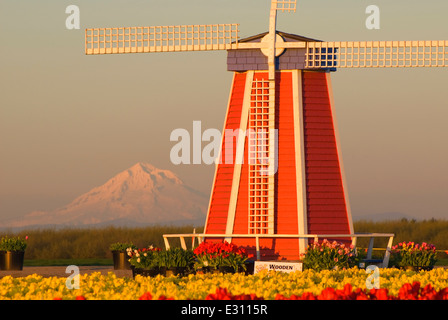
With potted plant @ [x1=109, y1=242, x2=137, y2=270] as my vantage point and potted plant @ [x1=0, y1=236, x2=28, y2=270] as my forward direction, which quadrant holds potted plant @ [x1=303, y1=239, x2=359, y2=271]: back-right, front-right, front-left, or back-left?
back-left

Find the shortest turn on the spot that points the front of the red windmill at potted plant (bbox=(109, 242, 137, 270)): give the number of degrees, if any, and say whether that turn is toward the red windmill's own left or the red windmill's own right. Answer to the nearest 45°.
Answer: approximately 90° to the red windmill's own right

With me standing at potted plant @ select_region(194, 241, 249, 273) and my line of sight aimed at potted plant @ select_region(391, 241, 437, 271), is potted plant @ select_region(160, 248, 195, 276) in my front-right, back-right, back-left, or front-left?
back-right

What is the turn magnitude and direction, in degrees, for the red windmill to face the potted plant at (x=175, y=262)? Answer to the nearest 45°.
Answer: approximately 45° to its right

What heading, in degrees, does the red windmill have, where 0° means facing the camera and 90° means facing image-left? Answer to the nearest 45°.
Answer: approximately 0°

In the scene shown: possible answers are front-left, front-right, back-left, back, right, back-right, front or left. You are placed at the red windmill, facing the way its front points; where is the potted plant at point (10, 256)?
right

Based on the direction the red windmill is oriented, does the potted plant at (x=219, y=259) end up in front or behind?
in front

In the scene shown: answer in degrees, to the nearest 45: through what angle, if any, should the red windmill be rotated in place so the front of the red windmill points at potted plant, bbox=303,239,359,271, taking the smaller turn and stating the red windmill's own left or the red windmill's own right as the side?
0° — it already faces it

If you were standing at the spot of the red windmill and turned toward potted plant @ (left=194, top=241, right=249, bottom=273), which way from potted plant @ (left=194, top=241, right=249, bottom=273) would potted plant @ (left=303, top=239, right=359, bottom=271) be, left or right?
left
